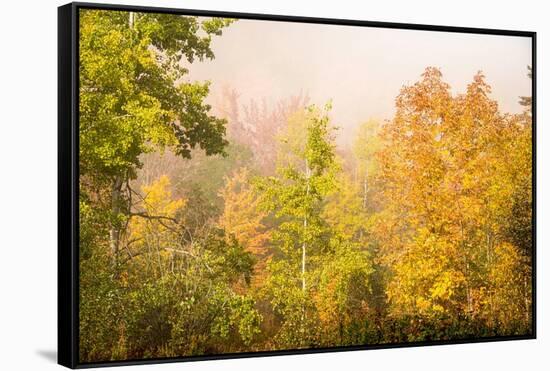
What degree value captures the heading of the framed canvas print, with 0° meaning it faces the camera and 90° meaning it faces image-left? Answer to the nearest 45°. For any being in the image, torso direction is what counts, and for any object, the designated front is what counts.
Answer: approximately 315°
